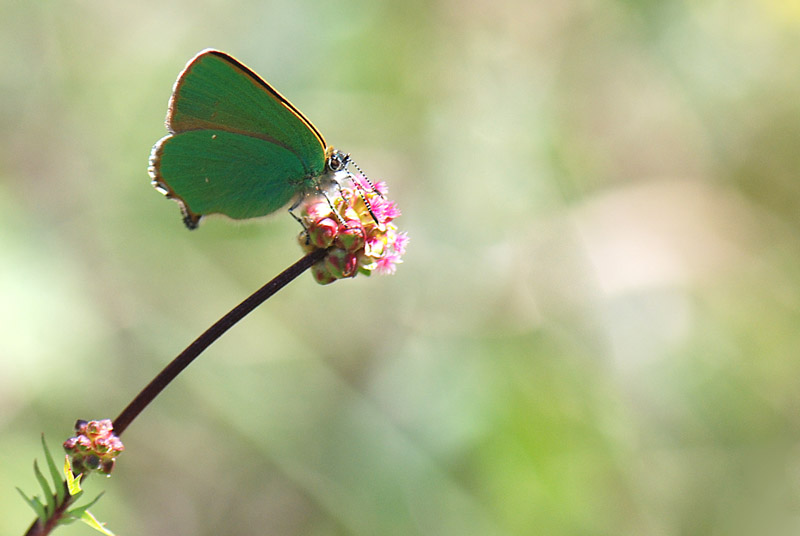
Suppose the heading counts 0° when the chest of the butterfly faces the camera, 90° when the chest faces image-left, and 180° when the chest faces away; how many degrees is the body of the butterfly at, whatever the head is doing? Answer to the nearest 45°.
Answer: approximately 270°
